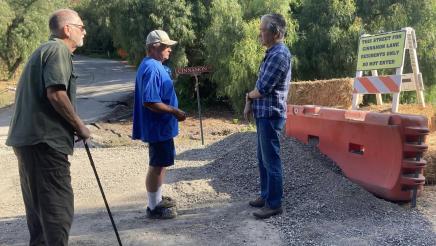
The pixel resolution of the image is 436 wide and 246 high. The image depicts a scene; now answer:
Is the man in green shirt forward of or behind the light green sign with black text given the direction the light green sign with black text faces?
forward

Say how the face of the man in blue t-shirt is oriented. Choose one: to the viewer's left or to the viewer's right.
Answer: to the viewer's right

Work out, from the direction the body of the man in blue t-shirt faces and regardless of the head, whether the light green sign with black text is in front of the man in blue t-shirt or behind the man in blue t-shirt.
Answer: in front

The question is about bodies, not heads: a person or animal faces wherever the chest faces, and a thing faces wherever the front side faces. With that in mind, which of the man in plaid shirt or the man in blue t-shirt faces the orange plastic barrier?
the man in blue t-shirt

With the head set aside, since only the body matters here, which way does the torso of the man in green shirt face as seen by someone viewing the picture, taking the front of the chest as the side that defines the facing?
to the viewer's right

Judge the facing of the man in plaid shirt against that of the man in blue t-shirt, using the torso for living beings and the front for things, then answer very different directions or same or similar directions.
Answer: very different directions

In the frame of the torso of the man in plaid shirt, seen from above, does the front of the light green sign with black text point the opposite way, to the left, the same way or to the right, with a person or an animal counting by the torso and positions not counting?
to the left

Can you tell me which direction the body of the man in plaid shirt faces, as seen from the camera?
to the viewer's left

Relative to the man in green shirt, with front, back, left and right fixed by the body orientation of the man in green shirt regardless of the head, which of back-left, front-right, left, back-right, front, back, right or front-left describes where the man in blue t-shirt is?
front-left

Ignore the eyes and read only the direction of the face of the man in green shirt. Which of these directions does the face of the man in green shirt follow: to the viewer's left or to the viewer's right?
to the viewer's right

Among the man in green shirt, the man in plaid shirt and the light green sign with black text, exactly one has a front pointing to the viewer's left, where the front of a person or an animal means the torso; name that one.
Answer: the man in plaid shirt

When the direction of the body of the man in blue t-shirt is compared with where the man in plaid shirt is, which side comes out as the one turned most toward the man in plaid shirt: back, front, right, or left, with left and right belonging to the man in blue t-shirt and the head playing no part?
front

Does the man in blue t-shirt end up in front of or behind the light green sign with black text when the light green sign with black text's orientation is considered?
in front

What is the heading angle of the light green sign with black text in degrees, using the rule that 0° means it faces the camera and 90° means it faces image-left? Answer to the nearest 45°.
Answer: approximately 0°
